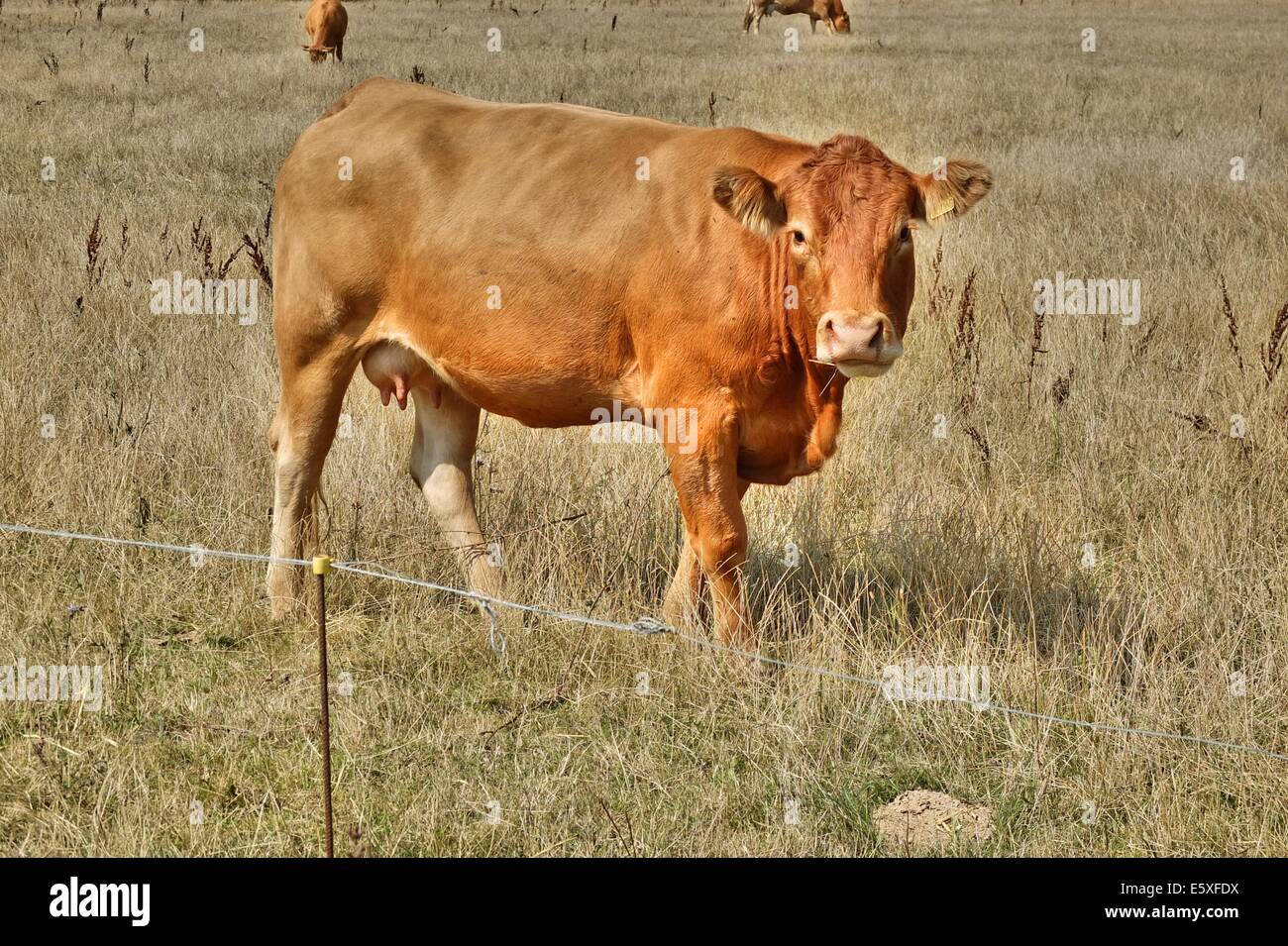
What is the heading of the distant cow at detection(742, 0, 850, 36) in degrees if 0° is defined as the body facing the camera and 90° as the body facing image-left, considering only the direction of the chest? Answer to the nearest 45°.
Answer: approximately 270°

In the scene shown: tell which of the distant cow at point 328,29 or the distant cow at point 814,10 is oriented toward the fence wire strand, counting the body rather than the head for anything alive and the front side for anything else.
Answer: the distant cow at point 328,29

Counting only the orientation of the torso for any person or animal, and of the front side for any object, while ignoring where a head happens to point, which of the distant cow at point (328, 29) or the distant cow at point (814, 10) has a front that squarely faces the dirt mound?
the distant cow at point (328, 29)

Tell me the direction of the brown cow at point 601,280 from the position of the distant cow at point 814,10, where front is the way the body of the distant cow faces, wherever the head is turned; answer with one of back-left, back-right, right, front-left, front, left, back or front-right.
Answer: right

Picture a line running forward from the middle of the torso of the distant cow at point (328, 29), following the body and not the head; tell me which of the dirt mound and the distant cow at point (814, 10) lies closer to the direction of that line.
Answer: the dirt mound

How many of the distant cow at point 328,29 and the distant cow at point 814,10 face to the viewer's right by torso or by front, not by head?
1

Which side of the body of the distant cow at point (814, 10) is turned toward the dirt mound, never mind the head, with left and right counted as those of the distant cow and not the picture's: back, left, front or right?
right

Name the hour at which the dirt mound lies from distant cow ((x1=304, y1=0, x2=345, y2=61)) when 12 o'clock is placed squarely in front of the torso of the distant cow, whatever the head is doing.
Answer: The dirt mound is roughly at 12 o'clock from the distant cow.

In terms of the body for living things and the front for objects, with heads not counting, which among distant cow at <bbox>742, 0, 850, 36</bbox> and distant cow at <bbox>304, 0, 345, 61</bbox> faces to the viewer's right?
distant cow at <bbox>742, 0, 850, 36</bbox>

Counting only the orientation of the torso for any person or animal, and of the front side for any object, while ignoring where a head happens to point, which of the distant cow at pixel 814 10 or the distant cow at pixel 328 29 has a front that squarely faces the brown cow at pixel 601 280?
the distant cow at pixel 328 29

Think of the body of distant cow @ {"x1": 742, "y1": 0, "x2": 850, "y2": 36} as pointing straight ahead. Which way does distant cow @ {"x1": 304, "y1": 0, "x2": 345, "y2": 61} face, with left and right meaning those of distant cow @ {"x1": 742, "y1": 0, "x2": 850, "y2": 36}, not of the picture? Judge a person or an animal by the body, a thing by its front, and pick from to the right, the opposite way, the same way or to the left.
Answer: to the right
